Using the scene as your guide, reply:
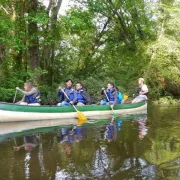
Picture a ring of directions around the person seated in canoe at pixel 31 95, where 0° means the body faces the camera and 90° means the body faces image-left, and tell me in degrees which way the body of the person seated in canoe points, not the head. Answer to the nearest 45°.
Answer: approximately 90°

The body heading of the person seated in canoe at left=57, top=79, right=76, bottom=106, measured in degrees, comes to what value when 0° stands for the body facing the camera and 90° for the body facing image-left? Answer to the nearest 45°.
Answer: approximately 45°

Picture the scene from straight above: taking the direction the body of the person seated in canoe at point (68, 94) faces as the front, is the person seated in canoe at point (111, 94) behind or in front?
behind

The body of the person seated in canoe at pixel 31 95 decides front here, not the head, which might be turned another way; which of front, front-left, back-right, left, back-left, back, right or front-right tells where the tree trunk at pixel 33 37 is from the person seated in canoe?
right

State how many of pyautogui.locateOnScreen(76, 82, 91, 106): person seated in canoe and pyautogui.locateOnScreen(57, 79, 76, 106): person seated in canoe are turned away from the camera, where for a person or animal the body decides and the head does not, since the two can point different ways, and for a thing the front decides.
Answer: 0

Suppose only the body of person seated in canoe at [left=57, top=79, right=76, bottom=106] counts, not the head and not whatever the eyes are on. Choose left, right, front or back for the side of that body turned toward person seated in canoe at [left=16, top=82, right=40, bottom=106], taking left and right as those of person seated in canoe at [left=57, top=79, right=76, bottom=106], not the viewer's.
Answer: front

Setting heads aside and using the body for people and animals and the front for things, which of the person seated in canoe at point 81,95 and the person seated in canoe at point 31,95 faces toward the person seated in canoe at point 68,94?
the person seated in canoe at point 81,95

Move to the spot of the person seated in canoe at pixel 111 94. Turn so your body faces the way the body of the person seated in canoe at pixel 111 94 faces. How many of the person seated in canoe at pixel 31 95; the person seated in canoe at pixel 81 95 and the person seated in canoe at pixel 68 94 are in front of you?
3

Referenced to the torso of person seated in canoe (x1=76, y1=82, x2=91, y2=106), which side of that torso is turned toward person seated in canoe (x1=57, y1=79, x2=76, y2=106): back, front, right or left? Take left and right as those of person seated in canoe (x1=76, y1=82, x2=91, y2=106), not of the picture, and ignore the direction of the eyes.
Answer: front

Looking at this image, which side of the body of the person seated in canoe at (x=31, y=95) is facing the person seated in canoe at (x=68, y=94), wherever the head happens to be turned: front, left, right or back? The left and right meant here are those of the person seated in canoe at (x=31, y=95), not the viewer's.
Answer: back
